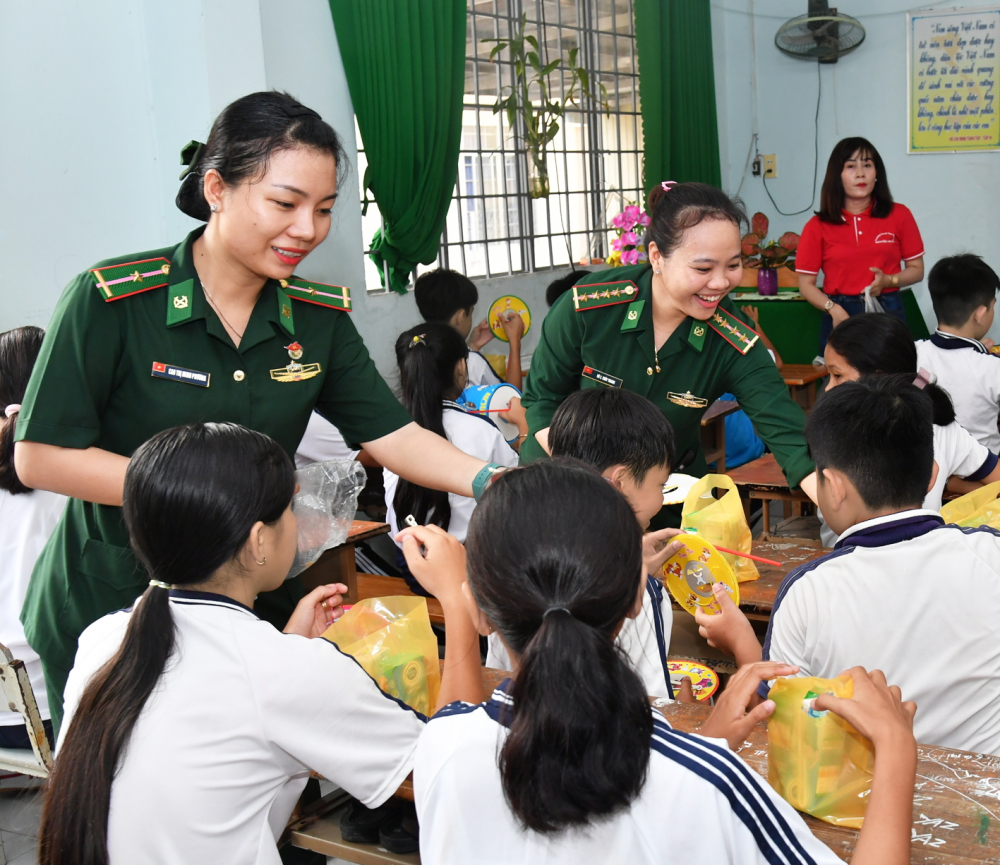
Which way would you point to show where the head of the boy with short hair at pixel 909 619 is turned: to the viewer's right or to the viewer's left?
to the viewer's left

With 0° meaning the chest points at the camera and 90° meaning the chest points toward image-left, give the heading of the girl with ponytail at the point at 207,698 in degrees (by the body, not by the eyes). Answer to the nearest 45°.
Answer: approximately 225°

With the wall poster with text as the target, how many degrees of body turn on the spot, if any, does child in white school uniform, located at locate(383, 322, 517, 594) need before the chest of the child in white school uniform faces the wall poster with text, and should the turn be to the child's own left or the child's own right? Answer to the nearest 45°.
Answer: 0° — they already face it

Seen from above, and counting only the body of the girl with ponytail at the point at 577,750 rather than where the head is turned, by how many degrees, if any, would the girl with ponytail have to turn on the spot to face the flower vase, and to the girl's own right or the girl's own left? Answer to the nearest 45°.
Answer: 0° — they already face it

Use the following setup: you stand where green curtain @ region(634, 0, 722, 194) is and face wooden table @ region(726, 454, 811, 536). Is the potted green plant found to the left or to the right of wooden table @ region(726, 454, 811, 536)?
right

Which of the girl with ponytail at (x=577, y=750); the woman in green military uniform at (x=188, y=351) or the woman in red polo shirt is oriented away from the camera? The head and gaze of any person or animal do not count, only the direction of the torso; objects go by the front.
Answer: the girl with ponytail

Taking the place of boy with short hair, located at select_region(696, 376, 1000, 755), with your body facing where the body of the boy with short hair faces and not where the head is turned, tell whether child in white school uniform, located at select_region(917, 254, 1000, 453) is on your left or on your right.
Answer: on your right

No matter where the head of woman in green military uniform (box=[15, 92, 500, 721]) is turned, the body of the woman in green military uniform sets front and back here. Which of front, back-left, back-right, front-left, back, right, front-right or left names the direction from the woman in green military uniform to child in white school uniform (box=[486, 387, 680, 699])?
front-left

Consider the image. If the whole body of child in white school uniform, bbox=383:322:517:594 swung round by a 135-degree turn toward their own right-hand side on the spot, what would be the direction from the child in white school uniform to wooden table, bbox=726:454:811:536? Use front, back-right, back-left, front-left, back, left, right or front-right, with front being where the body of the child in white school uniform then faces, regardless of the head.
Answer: left

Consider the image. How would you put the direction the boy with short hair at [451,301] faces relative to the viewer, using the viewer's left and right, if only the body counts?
facing away from the viewer and to the right of the viewer
